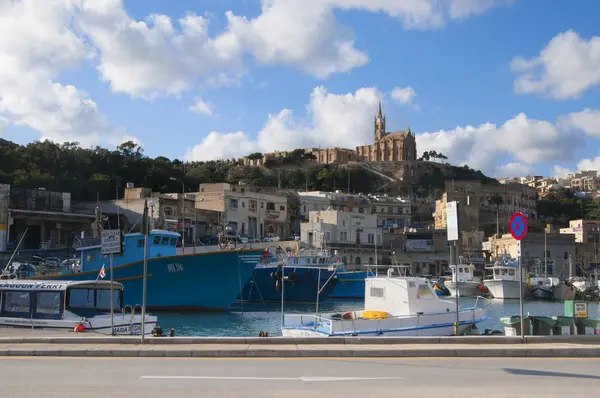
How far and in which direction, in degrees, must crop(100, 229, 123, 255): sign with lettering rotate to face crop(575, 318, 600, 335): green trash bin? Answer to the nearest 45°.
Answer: approximately 90° to its left

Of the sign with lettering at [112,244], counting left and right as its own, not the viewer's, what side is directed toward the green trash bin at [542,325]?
left

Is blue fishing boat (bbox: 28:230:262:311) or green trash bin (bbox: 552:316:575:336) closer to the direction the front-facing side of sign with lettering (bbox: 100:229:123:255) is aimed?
the green trash bin

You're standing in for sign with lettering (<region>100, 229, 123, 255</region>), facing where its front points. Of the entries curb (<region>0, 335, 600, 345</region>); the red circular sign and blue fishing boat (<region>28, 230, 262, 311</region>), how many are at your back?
1

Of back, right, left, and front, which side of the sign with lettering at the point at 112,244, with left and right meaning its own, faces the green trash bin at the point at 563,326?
left

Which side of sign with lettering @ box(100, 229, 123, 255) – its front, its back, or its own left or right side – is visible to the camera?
front

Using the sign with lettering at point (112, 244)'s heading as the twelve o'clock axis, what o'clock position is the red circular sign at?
The red circular sign is roughly at 10 o'clock from the sign with lettering.

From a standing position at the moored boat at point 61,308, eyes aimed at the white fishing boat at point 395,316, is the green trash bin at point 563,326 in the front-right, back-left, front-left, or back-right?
front-right

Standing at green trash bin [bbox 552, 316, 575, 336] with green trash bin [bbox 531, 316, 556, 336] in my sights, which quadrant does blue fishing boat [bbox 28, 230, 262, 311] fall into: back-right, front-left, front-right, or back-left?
front-right

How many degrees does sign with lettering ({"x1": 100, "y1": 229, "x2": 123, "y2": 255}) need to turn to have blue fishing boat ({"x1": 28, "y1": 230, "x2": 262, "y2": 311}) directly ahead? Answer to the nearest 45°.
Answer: approximately 180°
